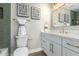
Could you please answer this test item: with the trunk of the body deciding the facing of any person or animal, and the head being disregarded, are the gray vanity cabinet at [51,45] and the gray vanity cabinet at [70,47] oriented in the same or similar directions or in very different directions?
same or similar directions

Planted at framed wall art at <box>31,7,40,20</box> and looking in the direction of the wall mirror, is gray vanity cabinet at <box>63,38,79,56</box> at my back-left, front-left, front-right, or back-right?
front-right

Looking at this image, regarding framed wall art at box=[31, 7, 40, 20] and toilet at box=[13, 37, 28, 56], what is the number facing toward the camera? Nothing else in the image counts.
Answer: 2

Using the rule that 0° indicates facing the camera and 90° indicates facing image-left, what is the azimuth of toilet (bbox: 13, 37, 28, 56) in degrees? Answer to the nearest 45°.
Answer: approximately 0°

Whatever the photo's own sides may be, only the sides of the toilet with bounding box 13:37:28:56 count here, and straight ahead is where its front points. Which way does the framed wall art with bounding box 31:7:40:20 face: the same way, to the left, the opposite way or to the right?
the same way

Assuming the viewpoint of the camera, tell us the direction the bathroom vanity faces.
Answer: facing the viewer and to the left of the viewer

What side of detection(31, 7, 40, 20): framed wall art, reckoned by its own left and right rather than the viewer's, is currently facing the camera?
front
